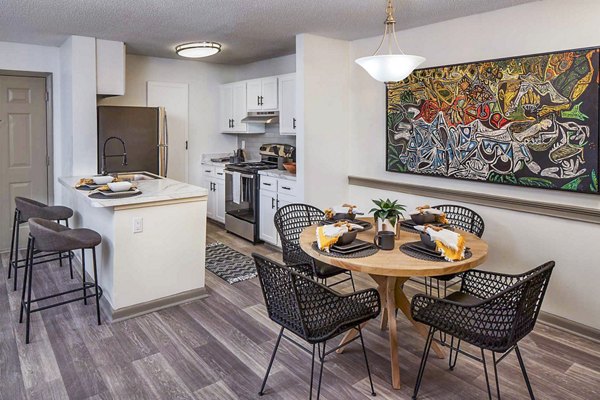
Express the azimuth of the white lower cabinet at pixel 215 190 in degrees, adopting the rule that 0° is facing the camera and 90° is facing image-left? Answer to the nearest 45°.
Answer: approximately 45°

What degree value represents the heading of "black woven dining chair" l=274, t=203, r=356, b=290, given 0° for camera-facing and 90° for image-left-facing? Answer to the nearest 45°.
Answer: approximately 315°

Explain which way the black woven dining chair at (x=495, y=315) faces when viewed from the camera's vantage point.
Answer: facing away from the viewer and to the left of the viewer
